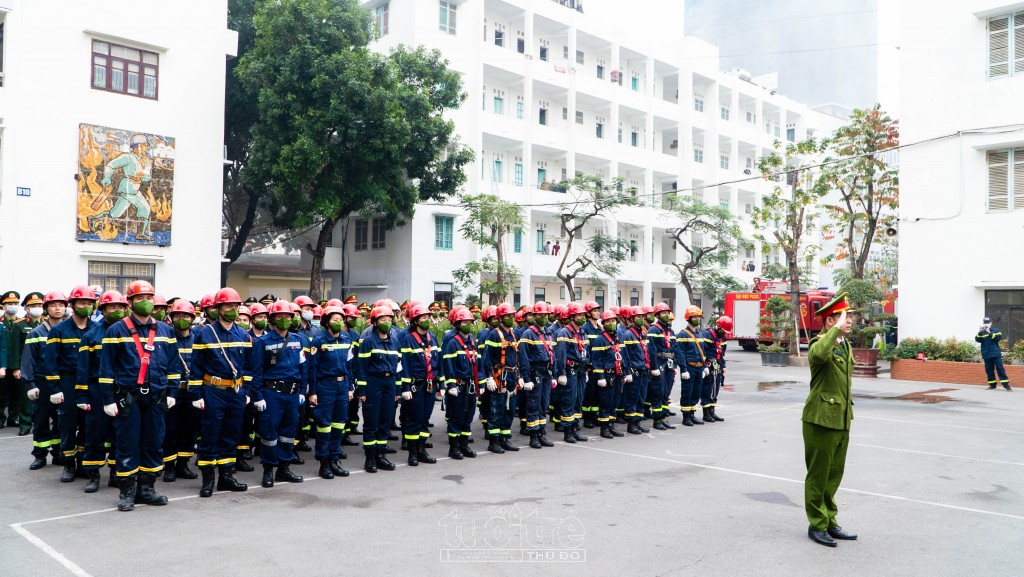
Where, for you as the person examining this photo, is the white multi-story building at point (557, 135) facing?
facing the viewer and to the right of the viewer

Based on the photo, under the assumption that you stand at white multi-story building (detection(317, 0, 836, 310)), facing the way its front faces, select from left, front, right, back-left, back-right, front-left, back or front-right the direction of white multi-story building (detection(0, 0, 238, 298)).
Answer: right

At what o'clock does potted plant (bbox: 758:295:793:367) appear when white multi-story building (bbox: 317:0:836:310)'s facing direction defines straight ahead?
The potted plant is roughly at 12 o'clock from the white multi-story building.

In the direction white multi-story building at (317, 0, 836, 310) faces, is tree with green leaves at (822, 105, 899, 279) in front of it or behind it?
in front

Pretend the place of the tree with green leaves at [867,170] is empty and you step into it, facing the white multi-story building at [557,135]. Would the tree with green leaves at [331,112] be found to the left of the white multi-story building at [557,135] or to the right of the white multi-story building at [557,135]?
left

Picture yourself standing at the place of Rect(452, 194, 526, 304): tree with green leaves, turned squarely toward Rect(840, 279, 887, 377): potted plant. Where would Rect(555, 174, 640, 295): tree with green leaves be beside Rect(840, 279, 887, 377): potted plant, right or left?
left

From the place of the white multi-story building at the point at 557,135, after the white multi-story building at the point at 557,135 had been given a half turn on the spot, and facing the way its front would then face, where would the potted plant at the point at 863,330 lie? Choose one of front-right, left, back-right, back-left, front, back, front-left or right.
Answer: back

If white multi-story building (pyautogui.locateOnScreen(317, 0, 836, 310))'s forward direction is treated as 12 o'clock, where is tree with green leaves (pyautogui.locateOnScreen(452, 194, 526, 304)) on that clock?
The tree with green leaves is roughly at 2 o'clock from the white multi-story building.

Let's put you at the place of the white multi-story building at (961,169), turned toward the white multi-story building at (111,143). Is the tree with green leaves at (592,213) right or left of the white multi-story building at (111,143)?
right

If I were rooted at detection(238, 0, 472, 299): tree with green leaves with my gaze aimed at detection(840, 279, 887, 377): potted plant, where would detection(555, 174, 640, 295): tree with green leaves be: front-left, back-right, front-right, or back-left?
front-left

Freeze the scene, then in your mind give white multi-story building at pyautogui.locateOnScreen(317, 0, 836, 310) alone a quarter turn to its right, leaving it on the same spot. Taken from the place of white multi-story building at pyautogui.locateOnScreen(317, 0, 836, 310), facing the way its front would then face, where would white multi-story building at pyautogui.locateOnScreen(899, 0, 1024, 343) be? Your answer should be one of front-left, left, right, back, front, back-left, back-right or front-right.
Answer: left

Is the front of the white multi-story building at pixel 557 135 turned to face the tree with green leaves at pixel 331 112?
no

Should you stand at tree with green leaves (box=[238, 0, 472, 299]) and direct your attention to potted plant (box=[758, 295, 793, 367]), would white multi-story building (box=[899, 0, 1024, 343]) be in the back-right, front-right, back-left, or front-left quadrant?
front-right
